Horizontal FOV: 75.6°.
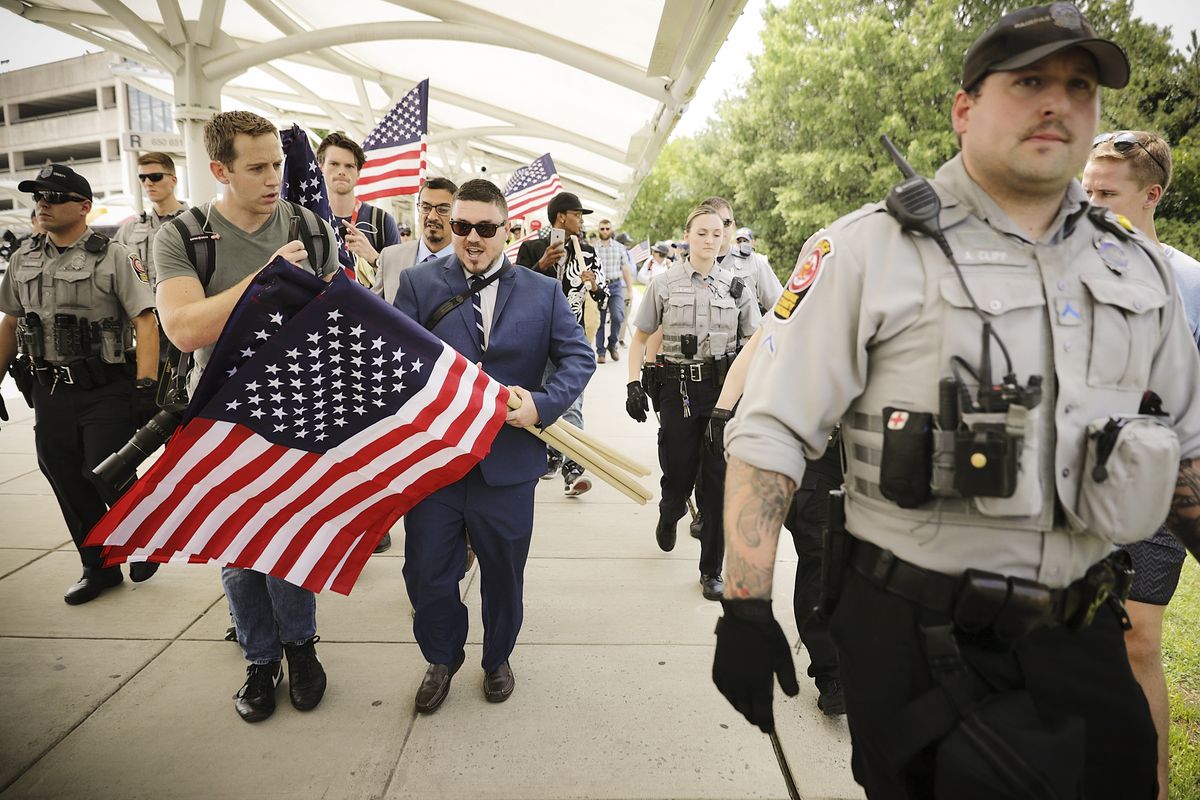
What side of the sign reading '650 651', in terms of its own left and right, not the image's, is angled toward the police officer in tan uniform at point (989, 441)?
front

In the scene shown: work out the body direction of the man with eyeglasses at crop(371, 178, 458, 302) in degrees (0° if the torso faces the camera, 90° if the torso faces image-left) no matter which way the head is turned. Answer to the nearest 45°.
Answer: approximately 0°

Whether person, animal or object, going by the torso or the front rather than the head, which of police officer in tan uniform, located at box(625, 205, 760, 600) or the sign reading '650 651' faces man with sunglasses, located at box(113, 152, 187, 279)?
the sign reading '650 651'

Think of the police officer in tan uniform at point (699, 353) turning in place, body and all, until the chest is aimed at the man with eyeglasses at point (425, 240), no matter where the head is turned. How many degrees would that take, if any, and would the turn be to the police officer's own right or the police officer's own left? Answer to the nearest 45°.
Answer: approximately 90° to the police officer's own right

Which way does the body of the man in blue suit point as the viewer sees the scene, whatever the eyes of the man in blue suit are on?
toward the camera

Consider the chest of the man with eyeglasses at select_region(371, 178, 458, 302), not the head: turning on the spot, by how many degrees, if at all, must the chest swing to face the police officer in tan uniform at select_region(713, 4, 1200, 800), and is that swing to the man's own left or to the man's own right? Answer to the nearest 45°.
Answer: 0° — they already face them

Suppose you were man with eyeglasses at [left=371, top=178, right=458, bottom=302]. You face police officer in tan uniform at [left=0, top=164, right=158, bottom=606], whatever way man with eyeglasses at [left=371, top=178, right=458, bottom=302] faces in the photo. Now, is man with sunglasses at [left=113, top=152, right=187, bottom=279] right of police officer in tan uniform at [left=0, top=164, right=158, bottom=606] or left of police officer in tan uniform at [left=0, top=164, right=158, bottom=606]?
right

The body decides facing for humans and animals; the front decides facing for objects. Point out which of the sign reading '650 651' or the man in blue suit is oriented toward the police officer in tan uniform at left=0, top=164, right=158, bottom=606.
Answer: the sign reading '650 651'

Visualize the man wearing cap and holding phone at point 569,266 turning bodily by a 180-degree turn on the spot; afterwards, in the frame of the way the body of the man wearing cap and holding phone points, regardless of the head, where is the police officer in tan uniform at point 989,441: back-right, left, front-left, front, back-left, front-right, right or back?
back

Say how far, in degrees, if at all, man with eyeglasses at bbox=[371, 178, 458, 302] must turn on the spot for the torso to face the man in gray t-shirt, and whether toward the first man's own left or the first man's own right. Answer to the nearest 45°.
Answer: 0° — they already face them

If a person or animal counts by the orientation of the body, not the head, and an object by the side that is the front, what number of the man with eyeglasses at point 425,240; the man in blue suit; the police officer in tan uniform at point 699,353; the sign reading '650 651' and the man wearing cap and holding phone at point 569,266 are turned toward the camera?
5

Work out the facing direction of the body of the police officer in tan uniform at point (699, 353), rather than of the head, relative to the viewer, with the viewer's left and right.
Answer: facing the viewer

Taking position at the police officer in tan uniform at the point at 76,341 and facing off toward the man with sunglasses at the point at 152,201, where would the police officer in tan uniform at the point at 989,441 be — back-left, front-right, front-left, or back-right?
back-right

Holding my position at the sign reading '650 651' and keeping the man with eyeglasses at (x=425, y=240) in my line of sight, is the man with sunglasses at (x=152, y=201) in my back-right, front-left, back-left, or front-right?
front-right

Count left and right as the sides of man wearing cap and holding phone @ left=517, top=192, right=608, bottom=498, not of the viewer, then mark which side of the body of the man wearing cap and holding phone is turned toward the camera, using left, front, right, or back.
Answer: front

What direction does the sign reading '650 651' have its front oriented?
toward the camera

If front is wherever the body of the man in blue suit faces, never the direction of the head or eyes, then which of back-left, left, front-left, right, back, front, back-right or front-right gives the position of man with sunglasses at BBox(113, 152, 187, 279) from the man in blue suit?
back-right

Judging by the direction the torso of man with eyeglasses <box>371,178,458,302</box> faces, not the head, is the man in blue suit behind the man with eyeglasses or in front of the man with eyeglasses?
in front

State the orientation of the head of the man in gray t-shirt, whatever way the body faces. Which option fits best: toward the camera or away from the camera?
toward the camera
